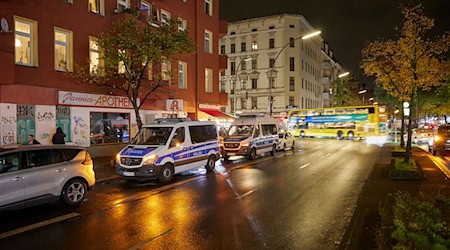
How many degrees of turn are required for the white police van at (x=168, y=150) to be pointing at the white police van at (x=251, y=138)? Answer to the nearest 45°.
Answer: approximately 180°

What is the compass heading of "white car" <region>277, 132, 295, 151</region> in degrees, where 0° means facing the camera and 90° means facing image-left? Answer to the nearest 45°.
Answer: approximately 45°

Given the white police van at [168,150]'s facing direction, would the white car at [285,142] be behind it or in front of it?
behind

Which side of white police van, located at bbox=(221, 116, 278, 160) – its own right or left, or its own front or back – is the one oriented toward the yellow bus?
back

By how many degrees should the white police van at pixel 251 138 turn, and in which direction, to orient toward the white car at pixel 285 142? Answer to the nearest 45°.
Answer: approximately 180°

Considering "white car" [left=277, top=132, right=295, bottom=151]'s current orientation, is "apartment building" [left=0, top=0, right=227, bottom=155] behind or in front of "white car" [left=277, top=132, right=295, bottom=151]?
in front

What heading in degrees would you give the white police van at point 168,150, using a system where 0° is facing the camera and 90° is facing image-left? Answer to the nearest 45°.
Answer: approximately 45°

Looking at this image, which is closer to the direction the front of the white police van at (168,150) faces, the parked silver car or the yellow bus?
the parked silver car

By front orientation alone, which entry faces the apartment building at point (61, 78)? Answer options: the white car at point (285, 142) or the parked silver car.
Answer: the white car

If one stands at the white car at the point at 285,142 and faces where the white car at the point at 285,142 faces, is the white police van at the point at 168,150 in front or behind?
in front

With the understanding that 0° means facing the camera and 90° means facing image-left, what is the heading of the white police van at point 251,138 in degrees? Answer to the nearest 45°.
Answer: approximately 45°

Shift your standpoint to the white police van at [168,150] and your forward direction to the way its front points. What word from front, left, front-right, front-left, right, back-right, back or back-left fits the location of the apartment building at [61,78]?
right

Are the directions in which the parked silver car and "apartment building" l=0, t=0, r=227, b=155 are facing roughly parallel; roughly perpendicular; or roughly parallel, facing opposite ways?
roughly perpendicular
